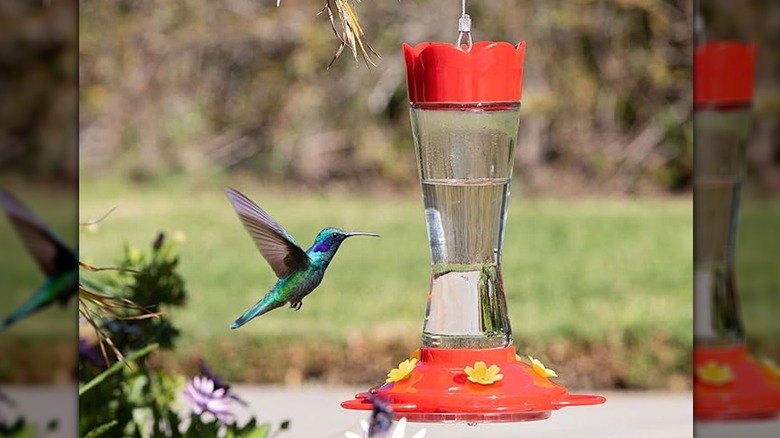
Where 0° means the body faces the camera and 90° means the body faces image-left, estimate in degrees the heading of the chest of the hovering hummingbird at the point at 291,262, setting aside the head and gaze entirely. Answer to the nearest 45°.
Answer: approximately 270°
